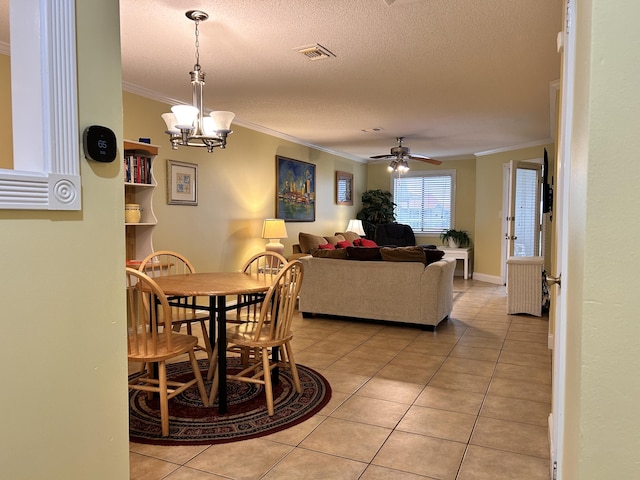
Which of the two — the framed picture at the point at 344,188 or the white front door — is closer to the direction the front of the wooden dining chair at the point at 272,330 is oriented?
the framed picture

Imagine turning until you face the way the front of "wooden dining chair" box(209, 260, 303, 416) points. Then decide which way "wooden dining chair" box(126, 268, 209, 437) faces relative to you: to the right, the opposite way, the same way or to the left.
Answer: to the right

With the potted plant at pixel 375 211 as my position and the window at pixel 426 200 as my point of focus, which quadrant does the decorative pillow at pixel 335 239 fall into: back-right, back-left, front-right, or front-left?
back-right

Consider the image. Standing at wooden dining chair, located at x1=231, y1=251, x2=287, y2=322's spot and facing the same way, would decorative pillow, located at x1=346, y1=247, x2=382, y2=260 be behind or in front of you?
behind

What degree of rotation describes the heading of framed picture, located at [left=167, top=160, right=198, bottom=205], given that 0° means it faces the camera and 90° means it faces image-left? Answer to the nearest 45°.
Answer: approximately 315°

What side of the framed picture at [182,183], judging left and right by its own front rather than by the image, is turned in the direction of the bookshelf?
right

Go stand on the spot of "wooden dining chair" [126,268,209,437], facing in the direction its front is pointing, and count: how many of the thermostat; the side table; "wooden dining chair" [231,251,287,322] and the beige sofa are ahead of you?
3

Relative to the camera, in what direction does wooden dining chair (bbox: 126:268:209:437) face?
facing away from the viewer and to the right of the viewer

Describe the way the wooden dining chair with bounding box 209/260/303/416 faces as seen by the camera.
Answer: facing away from the viewer and to the left of the viewer

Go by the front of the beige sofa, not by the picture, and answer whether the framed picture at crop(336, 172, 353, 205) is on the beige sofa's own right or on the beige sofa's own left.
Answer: on the beige sofa's own left

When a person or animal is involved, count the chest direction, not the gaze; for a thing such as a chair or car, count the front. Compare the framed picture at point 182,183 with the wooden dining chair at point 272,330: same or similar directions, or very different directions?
very different directions

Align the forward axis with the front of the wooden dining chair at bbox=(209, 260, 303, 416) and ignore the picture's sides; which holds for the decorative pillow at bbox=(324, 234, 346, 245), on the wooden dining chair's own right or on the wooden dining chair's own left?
on the wooden dining chair's own right

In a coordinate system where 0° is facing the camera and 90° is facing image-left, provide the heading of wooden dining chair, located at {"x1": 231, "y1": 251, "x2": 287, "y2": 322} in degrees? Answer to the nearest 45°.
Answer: approximately 45°

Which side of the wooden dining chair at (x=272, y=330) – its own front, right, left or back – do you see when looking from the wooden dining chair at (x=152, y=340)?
left
